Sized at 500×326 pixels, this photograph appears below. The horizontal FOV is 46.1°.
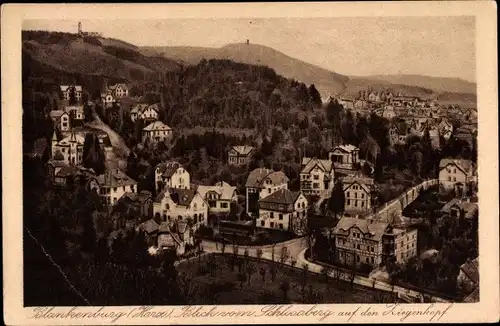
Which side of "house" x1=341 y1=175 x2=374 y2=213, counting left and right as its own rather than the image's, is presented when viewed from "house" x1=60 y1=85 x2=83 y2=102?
right

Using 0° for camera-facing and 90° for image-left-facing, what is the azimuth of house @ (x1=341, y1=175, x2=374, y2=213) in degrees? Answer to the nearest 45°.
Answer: approximately 0°
